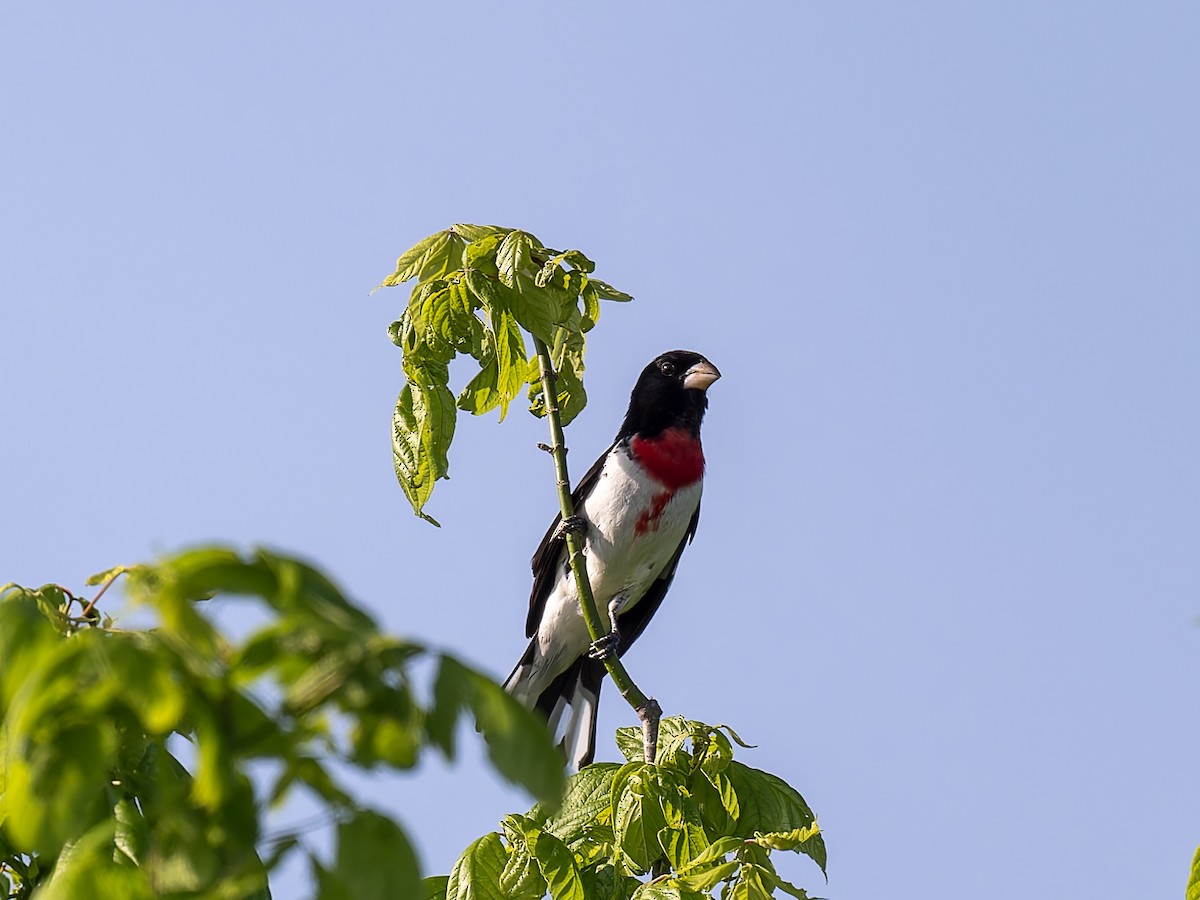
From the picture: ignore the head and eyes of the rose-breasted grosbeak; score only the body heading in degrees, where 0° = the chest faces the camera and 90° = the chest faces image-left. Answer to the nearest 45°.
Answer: approximately 315°

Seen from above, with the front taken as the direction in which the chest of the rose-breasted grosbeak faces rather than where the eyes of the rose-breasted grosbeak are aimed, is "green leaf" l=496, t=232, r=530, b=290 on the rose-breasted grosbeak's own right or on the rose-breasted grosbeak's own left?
on the rose-breasted grosbeak's own right

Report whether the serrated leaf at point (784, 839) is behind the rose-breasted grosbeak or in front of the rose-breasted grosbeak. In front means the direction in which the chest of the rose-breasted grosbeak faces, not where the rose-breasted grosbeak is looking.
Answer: in front

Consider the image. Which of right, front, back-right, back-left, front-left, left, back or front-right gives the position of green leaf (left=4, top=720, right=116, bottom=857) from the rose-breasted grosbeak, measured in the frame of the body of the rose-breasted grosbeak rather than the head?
front-right

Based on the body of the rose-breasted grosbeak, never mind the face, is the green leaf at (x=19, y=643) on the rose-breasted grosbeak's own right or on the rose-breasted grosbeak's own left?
on the rose-breasted grosbeak's own right

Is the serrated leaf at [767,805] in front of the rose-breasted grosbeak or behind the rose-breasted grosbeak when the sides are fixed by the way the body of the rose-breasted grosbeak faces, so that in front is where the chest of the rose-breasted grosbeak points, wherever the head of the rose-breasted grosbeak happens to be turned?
in front

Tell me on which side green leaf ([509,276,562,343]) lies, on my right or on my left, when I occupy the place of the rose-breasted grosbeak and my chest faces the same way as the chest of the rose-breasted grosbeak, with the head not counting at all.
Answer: on my right

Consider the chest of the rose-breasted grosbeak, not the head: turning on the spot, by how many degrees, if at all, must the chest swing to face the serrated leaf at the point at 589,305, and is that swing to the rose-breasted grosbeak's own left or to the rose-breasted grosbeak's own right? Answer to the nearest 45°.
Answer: approximately 45° to the rose-breasted grosbeak's own right

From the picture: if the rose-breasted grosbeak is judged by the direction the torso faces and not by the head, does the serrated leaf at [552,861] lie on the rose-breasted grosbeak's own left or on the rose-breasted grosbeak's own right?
on the rose-breasted grosbeak's own right

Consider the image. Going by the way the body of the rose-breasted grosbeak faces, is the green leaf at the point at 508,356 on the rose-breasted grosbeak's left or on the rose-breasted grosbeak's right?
on the rose-breasted grosbeak's right
